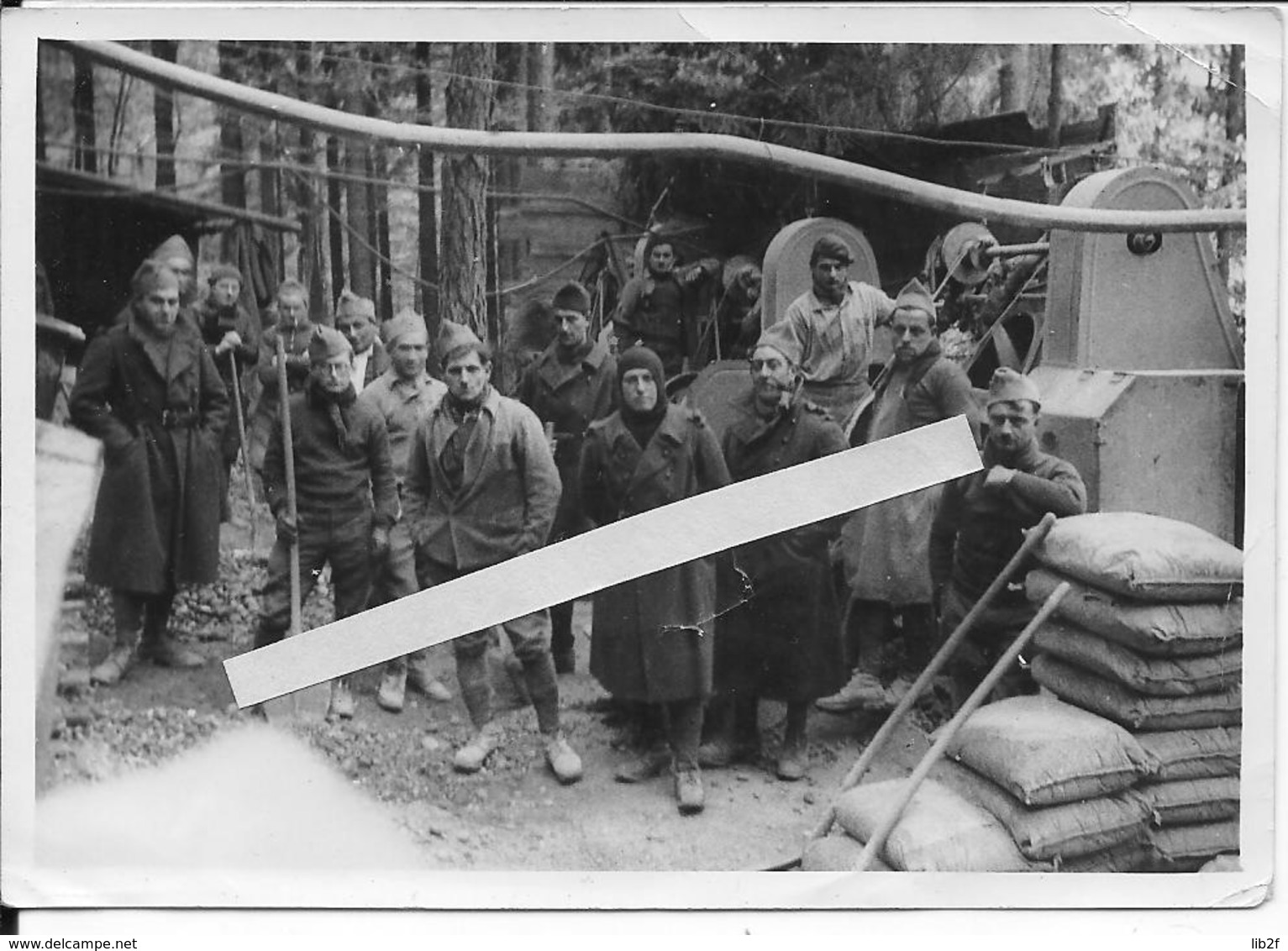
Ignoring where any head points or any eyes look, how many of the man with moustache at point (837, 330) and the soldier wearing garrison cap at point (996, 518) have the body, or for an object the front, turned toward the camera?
2
